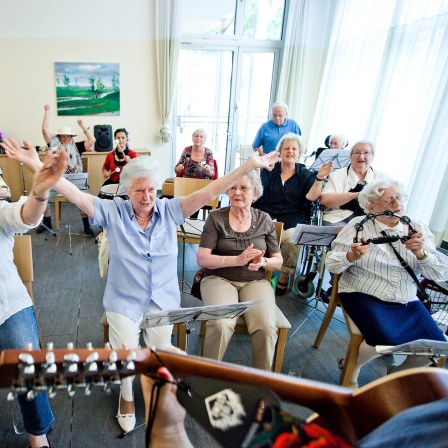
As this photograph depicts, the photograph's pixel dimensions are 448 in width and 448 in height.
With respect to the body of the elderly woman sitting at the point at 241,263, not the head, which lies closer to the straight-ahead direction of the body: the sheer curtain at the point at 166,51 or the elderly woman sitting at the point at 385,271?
the elderly woman sitting

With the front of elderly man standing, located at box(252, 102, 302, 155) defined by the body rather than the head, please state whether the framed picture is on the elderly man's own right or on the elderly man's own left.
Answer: on the elderly man's own right

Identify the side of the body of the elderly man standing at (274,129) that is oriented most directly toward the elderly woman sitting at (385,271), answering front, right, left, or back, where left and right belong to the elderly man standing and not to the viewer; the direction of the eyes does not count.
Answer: front

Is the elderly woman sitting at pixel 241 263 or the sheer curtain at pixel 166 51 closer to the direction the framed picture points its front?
the elderly woman sitting

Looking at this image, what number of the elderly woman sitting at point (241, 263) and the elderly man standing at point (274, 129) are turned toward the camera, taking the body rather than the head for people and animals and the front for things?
2

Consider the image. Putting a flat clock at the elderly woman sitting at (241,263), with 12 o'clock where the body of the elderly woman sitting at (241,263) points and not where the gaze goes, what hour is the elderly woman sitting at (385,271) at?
the elderly woman sitting at (385,271) is roughly at 9 o'clock from the elderly woman sitting at (241,263).

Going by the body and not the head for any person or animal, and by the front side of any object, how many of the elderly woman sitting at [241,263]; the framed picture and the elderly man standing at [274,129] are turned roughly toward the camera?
3

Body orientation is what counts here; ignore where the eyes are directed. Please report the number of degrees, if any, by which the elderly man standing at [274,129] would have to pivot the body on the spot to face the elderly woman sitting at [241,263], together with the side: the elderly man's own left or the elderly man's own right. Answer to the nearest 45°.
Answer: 0° — they already face them

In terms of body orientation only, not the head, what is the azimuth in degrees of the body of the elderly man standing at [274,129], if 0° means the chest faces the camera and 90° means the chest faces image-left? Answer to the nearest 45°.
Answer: approximately 0°
